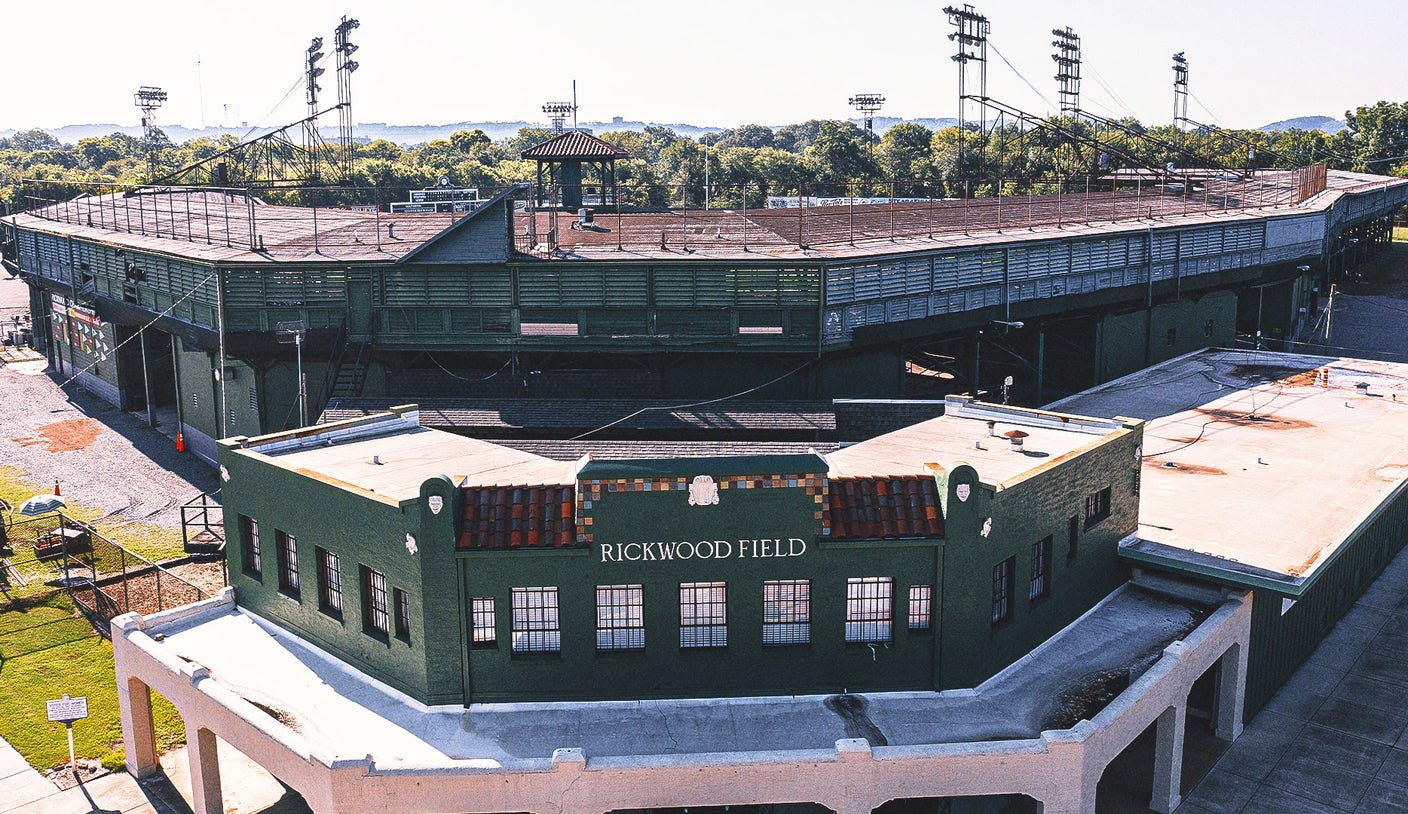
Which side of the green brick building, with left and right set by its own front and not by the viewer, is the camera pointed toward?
front

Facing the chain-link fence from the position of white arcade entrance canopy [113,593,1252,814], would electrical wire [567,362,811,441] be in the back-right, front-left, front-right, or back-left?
front-right

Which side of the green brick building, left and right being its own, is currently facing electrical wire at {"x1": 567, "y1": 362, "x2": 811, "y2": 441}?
back

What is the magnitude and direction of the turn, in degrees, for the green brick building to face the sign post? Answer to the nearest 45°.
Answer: approximately 90° to its right

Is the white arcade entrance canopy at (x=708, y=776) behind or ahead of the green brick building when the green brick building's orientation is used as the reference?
ahead

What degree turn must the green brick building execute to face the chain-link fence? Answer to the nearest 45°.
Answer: approximately 135° to its right

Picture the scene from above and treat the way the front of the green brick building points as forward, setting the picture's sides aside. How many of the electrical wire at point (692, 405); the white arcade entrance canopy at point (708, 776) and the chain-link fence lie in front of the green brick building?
1
